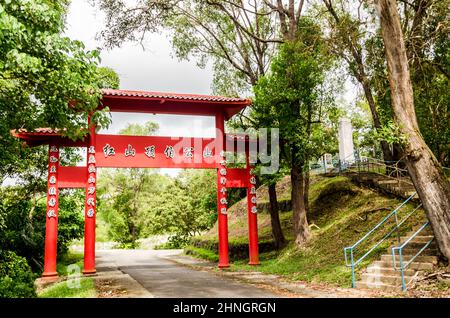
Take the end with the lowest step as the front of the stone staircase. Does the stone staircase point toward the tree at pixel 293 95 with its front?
no

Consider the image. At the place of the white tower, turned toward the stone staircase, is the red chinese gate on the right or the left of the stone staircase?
right

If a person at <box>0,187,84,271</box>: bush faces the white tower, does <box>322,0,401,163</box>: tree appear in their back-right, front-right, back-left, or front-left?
front-right

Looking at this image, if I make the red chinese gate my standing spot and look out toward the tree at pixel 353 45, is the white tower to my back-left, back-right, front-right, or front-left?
front-left

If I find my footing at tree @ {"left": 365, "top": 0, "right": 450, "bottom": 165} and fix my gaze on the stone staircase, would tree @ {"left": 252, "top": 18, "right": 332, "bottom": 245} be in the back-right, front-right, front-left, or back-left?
front-right

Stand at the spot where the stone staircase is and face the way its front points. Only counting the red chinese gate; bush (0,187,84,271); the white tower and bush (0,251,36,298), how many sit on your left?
0

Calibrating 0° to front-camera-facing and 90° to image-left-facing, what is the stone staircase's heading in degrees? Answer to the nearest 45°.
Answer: approximately 45°

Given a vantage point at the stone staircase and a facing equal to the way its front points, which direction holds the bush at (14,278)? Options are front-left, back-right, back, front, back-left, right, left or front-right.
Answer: front-right

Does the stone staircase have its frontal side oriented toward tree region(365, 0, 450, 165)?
no

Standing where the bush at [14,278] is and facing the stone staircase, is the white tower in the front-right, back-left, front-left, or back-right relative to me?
front-left

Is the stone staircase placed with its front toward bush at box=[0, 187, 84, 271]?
no

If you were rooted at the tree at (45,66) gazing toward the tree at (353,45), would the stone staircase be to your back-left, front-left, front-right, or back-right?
front-right
